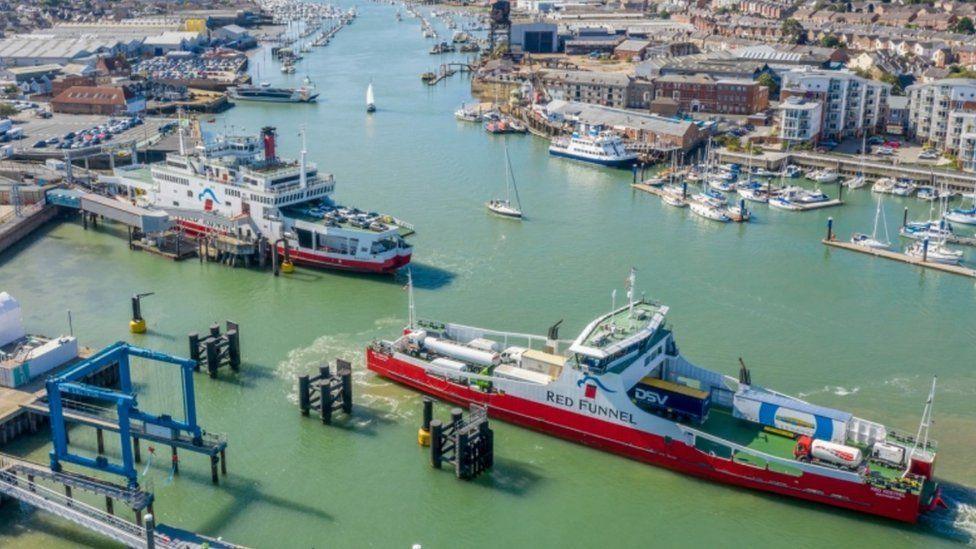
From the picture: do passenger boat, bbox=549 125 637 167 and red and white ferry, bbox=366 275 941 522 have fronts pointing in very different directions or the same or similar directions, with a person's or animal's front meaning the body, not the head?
very different directions

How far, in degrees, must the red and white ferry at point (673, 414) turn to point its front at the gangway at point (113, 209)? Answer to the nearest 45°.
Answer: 0° — it already faces it

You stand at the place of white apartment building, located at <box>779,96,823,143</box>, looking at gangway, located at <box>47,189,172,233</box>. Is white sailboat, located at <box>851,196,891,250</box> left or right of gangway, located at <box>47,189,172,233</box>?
left

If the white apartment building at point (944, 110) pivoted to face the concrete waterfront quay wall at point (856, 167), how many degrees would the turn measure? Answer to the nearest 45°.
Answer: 0° — it already faces it

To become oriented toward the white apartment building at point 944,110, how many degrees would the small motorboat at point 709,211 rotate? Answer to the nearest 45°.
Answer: approximately 90° to its right

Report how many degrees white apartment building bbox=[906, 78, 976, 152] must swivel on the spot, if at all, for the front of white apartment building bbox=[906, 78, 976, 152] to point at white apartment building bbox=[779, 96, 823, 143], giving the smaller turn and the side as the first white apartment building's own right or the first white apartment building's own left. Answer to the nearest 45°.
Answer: approximately 45° to the first white apartment building's own right

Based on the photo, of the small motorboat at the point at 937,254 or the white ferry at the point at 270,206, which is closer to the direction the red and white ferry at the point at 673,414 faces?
the white ferry

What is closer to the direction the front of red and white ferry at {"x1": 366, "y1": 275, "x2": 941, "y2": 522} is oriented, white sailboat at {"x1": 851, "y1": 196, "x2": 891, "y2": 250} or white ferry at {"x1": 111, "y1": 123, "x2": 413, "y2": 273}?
the white ferry

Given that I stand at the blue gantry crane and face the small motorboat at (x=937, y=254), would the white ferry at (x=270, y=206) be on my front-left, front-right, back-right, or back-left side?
front-left
